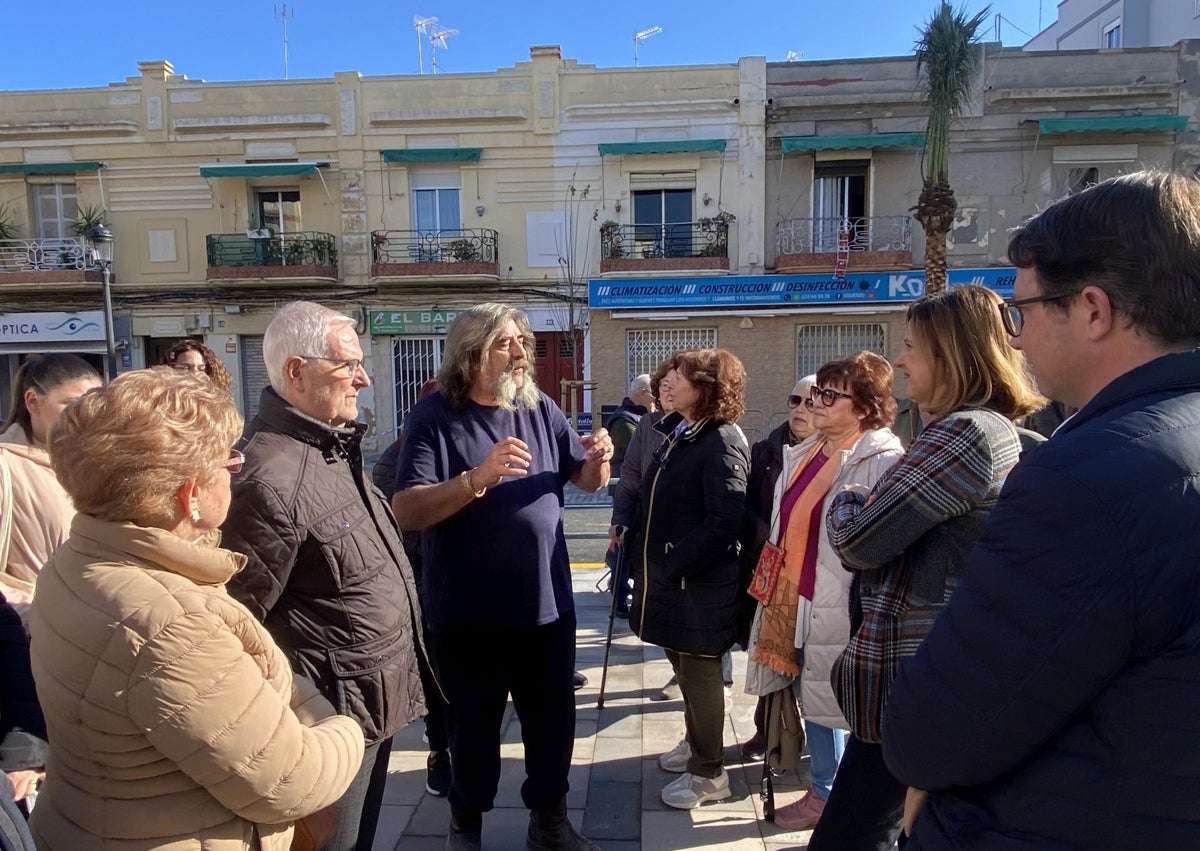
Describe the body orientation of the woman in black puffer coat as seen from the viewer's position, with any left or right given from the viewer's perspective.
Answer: facing to the left of the viewer

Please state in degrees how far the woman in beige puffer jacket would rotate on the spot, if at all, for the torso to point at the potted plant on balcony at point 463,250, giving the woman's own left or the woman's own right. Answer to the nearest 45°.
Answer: approximately 45° to the woman's own left

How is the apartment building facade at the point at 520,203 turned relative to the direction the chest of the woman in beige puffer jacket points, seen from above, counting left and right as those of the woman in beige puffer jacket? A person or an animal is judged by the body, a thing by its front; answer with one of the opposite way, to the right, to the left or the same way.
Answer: the opposite way

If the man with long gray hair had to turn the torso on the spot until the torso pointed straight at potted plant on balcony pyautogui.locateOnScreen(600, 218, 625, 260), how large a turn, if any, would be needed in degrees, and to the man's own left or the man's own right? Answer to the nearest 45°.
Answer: approximately 135° to the man's own left

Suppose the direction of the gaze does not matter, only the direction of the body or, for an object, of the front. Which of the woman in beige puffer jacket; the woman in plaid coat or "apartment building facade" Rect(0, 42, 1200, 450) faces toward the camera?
the apartment building facade

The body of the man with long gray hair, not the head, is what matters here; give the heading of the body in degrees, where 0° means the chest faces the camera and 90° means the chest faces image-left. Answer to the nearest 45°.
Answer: approximately 315°

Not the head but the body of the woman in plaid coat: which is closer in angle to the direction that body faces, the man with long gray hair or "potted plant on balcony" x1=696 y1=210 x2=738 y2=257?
the man with long gray hair

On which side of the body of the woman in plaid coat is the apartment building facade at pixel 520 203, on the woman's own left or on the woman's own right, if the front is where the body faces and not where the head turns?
on the woman's own right

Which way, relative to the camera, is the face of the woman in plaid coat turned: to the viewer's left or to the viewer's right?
to the viewer's left

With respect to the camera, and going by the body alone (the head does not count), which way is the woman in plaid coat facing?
to the viewer's left

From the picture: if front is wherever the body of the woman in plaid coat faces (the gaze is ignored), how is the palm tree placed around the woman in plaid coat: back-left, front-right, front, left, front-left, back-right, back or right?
right

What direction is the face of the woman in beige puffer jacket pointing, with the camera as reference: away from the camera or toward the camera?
away from the camera

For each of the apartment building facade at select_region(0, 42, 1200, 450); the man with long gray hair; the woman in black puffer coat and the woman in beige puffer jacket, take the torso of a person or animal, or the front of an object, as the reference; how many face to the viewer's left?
1
